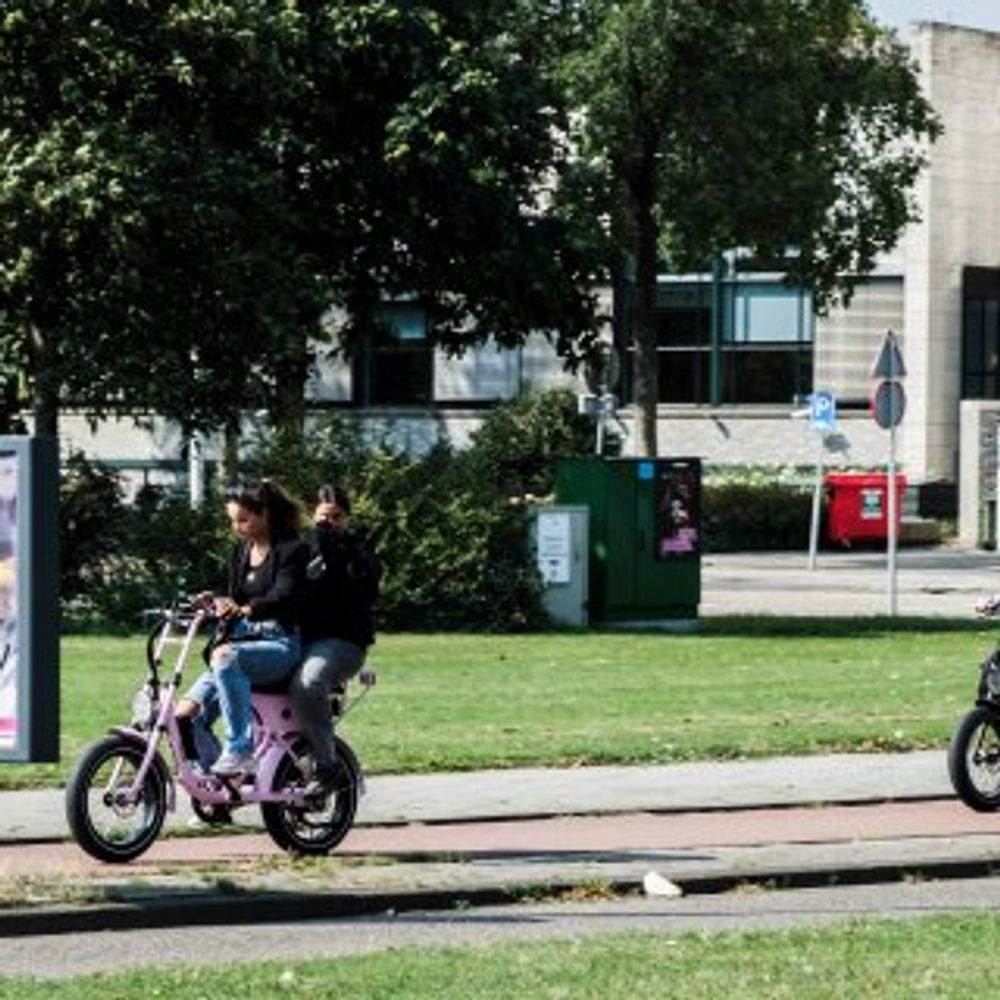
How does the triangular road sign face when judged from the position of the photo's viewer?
facing away from the viewer

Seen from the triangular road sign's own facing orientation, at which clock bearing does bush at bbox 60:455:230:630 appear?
The bush is roughly at 8 o'clock from the triangular road sign.

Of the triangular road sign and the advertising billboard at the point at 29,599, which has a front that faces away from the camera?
the triangular road sign

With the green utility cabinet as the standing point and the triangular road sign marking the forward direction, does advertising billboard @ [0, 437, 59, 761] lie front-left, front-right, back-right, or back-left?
back-right

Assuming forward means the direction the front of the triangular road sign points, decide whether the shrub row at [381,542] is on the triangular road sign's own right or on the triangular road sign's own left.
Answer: on the triangular road sign's own left
